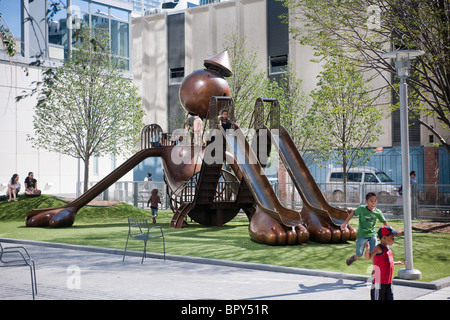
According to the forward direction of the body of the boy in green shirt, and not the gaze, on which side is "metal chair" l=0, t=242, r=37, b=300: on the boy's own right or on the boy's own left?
on the boy's own right

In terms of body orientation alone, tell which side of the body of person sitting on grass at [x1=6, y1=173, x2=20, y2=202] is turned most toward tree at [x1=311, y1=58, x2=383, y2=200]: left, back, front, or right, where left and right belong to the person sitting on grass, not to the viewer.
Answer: left

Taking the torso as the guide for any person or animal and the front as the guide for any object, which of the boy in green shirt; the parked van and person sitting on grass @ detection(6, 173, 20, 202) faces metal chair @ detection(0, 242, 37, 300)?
the person sitting on grass

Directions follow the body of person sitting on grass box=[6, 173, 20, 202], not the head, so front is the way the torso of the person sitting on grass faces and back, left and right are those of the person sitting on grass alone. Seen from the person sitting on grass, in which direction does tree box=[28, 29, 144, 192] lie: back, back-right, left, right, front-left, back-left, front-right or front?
back-left

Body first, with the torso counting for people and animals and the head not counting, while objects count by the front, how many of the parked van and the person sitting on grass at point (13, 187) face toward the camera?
1
